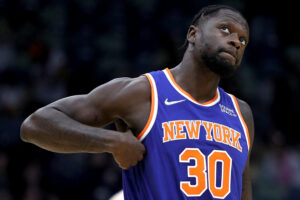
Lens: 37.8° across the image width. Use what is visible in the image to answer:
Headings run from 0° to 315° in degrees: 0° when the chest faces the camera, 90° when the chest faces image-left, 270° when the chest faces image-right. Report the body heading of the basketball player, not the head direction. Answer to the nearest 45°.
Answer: approximately 315°
